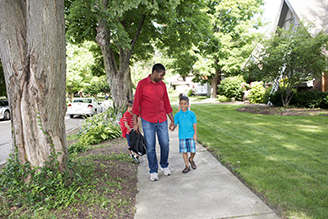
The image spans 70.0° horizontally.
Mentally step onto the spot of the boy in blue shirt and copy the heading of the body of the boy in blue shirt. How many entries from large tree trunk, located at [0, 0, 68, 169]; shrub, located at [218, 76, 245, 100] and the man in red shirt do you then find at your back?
1

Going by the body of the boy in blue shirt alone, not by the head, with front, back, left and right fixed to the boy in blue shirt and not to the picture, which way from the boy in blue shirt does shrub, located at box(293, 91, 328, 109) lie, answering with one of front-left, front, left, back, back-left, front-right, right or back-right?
back-left

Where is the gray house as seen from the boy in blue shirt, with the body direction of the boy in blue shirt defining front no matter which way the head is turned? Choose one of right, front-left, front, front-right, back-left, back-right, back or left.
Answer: back-left

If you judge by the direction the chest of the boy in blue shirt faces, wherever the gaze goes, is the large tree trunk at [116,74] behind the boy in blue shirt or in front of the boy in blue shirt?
behind

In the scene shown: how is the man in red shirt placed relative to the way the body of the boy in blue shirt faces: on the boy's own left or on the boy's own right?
on the boy's own right

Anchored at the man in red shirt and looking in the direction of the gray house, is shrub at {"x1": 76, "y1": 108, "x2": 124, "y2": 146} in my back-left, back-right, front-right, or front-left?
front-left

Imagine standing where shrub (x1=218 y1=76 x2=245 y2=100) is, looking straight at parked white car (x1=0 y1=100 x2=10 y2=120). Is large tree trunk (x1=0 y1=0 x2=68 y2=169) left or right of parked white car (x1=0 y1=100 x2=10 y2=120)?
left

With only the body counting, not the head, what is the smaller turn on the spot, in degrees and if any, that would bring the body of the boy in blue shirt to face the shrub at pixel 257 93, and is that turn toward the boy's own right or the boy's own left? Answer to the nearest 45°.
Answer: approximately 180°

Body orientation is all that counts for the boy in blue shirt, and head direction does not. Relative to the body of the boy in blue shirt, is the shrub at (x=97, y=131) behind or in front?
behind

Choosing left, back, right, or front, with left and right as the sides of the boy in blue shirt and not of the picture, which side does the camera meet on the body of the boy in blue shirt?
front

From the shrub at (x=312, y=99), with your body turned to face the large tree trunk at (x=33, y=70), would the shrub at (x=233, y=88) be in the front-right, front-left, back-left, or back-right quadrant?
back-right

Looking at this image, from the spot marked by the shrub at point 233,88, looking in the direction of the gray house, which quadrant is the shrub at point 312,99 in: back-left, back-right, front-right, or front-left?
front-right

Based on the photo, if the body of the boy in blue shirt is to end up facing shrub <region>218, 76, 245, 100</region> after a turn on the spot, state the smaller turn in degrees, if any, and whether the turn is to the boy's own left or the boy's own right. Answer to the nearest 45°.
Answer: approximately 180°

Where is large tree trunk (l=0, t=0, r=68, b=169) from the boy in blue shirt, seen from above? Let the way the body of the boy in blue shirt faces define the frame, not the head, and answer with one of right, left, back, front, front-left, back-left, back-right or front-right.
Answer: front-right

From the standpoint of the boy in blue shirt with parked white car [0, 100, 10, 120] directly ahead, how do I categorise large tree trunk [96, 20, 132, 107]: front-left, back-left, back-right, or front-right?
front-right

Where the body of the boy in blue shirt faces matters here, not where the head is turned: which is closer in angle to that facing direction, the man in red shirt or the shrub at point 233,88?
the man in red shirt
